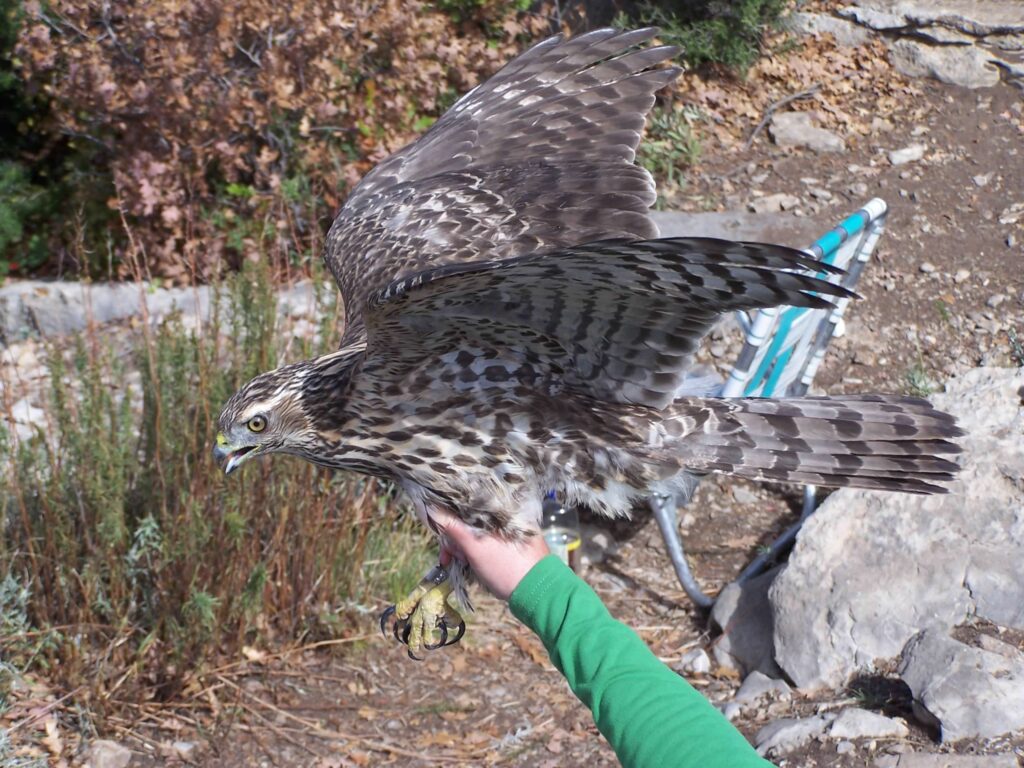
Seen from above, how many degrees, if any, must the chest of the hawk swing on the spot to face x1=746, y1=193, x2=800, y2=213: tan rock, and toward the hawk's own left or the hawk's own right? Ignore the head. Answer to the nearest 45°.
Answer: approximately 90° to the hawk's own right

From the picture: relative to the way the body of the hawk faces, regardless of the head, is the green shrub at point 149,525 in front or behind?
in front

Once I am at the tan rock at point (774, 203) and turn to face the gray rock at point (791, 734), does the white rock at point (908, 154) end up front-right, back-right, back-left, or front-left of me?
back-left

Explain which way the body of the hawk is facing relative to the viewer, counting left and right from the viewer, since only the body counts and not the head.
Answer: facing to the left of the viewer

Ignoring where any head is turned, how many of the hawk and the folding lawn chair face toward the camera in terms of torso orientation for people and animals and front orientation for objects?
0

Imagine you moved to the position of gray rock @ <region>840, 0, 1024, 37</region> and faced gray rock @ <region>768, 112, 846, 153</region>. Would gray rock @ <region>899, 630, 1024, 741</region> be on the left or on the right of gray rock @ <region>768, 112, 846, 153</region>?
left

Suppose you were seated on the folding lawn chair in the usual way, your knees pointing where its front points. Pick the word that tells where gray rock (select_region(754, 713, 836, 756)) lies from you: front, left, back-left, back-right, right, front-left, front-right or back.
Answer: back-left

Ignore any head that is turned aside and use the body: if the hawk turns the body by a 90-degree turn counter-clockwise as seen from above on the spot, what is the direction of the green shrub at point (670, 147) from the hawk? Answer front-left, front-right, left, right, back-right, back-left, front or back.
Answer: back

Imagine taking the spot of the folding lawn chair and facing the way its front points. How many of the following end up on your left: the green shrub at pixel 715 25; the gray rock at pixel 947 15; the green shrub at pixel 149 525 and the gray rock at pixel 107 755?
2

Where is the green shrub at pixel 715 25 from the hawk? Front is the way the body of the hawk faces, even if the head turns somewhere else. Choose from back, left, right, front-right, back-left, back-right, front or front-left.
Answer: right

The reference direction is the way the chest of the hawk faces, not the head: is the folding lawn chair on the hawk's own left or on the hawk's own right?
on the hawk's own right

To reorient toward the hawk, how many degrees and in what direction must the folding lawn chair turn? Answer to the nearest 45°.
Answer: approximately 135° to its left

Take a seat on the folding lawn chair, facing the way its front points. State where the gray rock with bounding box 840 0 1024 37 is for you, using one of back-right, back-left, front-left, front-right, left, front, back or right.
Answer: front-right
